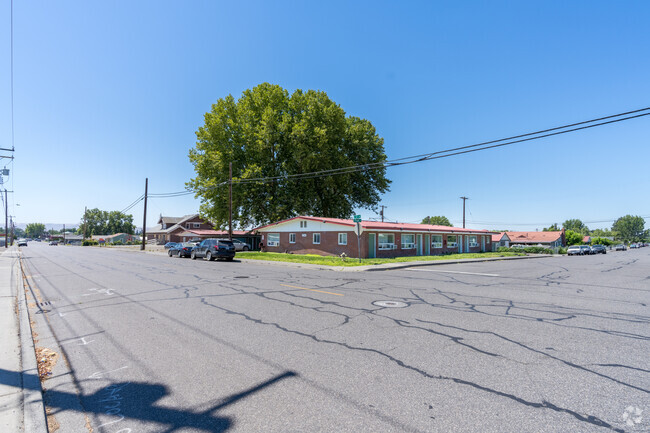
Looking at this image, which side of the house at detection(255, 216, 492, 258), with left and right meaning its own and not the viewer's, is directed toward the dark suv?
right

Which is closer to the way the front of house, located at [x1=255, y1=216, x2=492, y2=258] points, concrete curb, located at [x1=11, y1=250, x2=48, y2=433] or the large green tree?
the concrete curb

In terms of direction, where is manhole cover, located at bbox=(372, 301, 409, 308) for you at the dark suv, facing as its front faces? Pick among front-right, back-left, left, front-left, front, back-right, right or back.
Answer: back-left

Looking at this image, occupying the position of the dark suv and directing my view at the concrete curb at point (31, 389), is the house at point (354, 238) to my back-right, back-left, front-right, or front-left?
back-left

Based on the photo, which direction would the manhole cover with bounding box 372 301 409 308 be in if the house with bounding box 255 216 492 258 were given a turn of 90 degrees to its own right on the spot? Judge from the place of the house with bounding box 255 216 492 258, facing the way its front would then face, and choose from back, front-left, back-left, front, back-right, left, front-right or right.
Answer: front-left

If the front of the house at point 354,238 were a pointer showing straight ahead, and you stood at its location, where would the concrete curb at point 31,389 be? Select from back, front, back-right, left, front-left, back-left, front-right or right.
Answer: front-right

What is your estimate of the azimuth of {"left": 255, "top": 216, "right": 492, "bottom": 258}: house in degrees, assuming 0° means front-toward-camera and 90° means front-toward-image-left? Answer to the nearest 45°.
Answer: approximately 315°
